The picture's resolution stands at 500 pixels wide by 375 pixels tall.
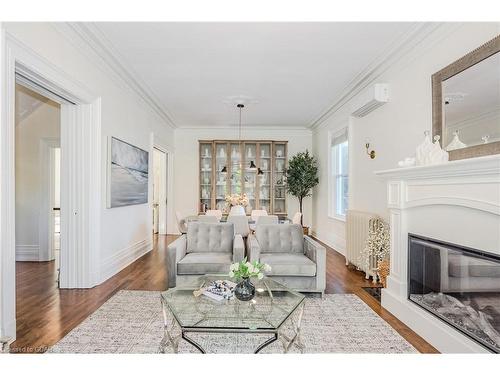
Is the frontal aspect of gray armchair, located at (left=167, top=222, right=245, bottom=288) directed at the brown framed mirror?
no

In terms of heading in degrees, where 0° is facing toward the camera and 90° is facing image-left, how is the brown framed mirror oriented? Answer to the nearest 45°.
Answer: approximately 45°

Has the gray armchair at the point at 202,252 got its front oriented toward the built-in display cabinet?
no

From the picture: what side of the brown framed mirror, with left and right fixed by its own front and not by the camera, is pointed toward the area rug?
front

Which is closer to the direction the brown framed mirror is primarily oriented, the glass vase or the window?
the glass vase

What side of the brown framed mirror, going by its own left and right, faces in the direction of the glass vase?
front

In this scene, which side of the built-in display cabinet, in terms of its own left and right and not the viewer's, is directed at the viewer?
front

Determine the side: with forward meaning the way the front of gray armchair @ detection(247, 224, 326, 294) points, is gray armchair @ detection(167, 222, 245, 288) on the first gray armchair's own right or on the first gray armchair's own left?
on the first gray armchair's own right

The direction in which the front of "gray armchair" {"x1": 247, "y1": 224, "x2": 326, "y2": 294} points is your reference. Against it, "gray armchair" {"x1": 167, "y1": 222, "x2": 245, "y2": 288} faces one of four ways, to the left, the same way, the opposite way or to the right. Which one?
the same way

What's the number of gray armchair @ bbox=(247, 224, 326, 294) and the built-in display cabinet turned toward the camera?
2

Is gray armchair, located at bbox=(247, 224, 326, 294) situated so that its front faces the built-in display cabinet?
no

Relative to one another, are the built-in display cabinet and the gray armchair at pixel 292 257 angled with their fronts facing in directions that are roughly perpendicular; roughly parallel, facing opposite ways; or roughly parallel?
roughly parallel

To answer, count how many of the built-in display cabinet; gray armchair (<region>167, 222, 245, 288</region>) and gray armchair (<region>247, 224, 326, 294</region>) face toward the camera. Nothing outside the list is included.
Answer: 3

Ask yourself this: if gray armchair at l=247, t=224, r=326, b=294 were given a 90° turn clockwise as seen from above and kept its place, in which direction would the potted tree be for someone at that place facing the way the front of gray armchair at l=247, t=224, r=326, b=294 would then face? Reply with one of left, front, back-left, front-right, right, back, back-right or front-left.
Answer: right

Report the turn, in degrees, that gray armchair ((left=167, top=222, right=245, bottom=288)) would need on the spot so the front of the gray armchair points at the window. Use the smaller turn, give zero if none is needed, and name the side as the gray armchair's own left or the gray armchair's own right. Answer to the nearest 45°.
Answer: approximately 135° to the gray armchair's own left

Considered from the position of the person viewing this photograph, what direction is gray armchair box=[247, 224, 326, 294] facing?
facing the viewer

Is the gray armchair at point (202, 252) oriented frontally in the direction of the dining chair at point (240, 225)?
no

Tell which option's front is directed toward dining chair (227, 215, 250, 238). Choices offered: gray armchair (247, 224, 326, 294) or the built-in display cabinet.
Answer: the built-in display cabinet
